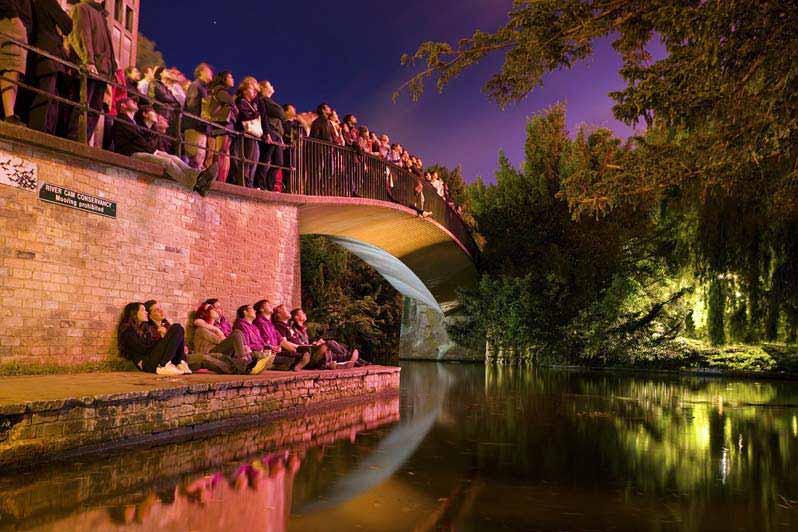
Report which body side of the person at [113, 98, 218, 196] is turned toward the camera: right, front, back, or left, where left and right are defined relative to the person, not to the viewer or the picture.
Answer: right

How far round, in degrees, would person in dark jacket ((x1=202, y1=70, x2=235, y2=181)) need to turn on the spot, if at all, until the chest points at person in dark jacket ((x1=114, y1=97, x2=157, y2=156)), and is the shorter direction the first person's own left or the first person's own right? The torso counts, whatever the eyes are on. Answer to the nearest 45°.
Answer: approximately 135° to the first person's own right
